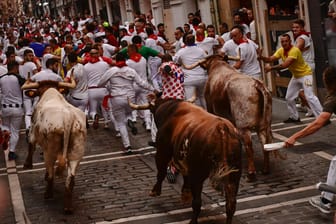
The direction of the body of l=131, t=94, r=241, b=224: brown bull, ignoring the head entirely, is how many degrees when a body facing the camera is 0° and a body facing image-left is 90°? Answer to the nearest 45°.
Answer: approximately 135°

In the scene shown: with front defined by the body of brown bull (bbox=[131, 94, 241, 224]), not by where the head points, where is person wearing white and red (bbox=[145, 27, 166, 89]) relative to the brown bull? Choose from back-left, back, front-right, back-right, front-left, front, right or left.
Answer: front-right

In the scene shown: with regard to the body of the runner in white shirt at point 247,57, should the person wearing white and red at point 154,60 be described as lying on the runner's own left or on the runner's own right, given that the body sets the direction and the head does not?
on the runner's own right
